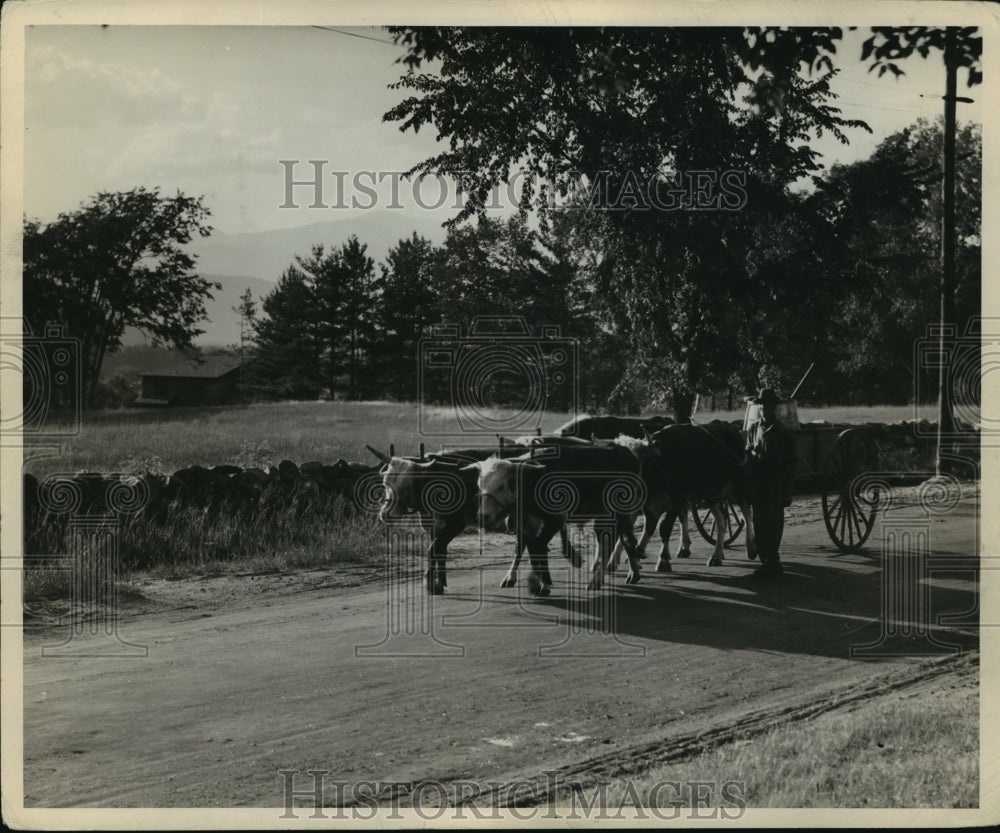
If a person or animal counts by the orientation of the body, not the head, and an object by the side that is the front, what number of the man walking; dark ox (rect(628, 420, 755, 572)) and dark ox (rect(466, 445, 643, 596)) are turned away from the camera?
0

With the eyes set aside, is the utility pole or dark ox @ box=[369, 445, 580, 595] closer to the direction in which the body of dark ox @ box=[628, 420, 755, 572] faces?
the dark ox

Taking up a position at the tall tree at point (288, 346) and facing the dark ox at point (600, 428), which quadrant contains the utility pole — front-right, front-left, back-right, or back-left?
front-left

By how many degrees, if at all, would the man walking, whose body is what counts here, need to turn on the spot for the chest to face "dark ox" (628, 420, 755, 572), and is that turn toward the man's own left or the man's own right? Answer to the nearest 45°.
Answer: approximately 45° to the man's own right

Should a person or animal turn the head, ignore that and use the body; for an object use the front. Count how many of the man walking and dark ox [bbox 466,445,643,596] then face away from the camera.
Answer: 0

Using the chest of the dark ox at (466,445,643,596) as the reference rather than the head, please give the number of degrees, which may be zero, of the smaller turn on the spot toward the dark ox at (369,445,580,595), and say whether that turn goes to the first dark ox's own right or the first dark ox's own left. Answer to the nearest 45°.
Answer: approximately 45° to the first dark ox's own right

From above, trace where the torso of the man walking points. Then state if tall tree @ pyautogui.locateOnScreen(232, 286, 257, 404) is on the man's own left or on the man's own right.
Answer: on the man's own right

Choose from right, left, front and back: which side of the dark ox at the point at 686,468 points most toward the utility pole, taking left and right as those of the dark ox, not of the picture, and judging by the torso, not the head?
back

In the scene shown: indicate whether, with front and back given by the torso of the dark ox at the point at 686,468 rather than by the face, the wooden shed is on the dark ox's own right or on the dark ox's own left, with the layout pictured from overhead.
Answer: on the dark ox's own right

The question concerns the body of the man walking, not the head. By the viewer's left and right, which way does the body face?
facing the viewer and to the left of the viewer

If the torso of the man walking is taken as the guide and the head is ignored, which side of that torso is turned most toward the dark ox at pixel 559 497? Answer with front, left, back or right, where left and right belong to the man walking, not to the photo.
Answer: front

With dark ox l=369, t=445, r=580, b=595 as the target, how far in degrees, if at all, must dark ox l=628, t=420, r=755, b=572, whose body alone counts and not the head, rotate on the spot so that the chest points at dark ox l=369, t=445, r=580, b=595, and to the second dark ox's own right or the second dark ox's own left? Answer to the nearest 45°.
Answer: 0° — it already faces it

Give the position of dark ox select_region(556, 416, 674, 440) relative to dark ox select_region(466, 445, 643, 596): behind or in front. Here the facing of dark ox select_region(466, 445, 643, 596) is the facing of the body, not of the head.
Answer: behind

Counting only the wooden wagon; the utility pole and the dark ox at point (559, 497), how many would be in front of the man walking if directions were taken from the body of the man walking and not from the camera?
1

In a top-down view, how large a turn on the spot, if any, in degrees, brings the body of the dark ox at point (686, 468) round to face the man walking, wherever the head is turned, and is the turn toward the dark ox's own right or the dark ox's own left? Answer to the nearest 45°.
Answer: approximately 135° to the dark ox's own left
